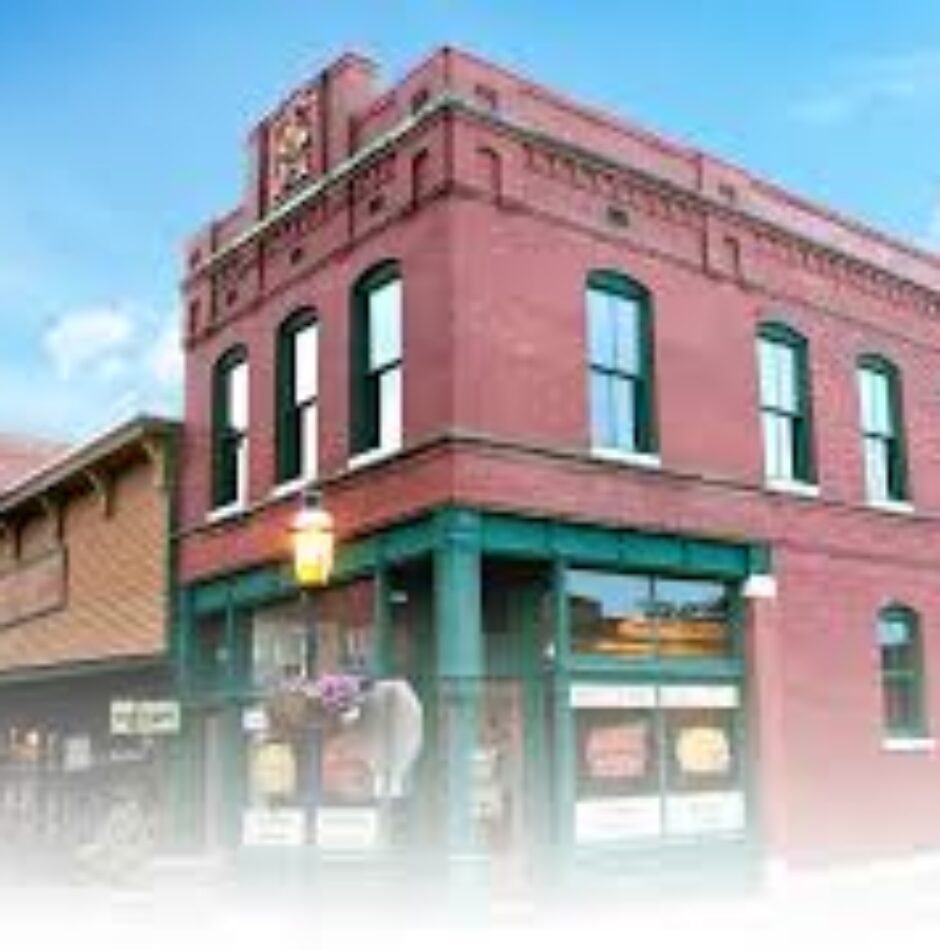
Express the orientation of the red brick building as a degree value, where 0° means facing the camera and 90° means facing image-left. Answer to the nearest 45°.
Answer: approximately 45°
